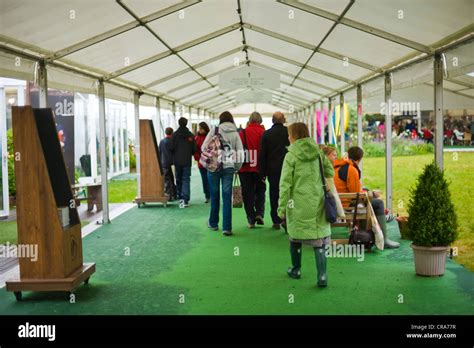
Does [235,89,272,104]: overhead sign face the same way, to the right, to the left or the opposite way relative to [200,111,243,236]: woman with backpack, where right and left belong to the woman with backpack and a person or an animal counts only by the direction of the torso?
the opposite way

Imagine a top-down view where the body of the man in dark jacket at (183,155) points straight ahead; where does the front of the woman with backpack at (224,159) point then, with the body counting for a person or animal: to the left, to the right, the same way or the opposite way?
the same way

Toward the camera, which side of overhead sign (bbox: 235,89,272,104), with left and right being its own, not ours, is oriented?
front

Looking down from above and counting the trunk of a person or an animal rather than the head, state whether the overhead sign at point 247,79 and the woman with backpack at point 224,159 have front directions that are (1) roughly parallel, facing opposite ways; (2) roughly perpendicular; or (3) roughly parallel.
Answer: roughly parallel, facing opposite ways

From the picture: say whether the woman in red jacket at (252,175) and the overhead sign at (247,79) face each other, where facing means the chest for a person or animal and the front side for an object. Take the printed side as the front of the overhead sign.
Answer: yes

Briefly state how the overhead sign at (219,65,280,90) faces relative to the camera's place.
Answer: facing the viewer

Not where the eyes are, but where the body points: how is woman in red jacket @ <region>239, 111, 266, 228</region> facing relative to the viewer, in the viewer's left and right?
facing away from the viewer

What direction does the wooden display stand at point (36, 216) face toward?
to the viewer's right

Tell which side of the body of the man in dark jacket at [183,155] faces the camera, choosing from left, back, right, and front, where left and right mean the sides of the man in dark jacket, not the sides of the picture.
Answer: back

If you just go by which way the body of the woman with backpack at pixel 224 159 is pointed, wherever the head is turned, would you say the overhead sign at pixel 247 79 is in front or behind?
in front

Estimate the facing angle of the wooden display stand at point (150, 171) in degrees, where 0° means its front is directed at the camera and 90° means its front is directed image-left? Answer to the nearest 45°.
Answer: approximately 270°

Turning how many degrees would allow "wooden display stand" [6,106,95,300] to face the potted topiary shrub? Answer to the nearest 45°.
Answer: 0° — it already faces it

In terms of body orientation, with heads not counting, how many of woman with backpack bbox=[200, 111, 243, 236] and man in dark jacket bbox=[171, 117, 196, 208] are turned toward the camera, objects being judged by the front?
0

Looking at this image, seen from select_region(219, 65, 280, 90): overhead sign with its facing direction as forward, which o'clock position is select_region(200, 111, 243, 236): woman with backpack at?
The woman with backpack is roughly at 12 o'clock from the overhead sign.

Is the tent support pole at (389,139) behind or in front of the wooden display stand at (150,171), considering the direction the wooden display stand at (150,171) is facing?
in front

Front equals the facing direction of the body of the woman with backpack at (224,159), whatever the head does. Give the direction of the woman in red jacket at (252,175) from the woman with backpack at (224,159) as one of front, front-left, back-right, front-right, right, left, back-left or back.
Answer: front-right

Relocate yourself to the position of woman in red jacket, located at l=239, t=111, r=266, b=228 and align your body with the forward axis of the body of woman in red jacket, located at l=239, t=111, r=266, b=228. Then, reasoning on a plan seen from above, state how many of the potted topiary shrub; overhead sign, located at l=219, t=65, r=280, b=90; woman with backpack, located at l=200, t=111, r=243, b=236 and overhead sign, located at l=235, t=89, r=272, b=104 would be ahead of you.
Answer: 2

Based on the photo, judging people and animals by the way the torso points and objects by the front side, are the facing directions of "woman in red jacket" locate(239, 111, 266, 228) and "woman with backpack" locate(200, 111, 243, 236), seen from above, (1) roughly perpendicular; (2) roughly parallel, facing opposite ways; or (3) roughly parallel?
roughly parallel
